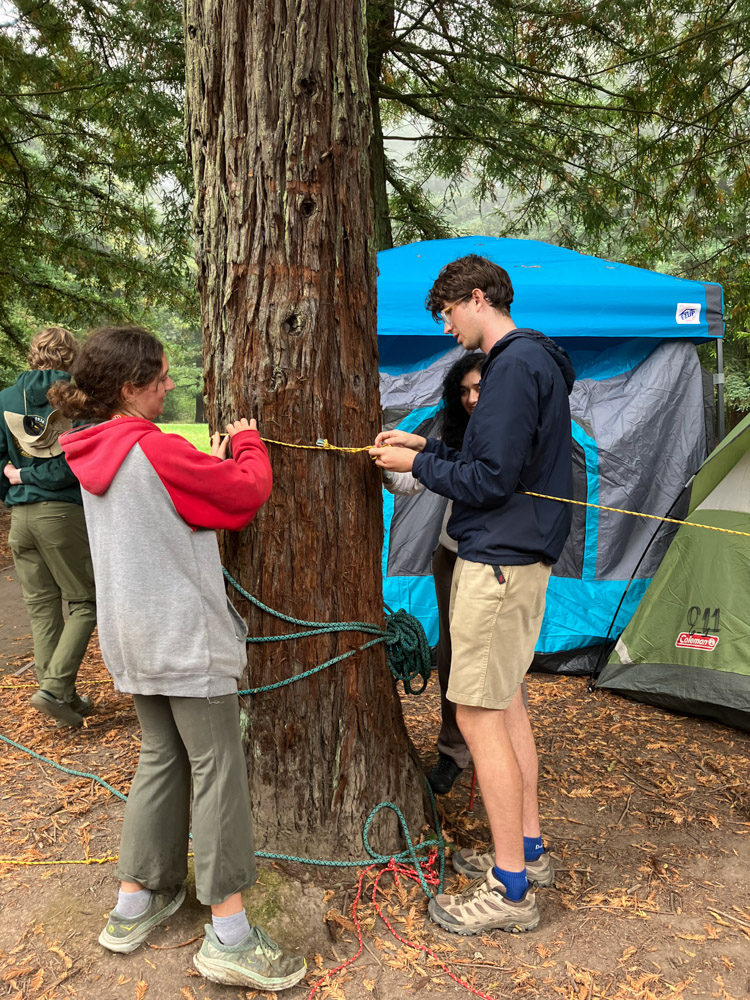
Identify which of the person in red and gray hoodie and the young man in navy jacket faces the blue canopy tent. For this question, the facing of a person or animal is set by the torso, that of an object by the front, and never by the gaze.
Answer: the person in red and gray hoodie

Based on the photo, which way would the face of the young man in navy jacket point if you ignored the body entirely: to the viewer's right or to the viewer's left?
to the viewer's left

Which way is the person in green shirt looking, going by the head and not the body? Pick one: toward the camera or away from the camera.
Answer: away from the camera

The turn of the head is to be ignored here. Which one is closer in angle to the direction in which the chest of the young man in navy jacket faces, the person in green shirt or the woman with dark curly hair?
the person in green shirt

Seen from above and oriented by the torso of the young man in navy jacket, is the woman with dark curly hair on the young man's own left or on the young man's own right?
on the young man's own right

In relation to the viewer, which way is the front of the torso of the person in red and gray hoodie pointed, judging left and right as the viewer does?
facing away from the viewer and to the right of the viewer

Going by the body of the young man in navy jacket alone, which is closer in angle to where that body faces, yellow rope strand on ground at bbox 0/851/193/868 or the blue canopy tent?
the yellow rope strand on ground

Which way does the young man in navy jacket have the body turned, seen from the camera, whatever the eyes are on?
to the viewer's left
